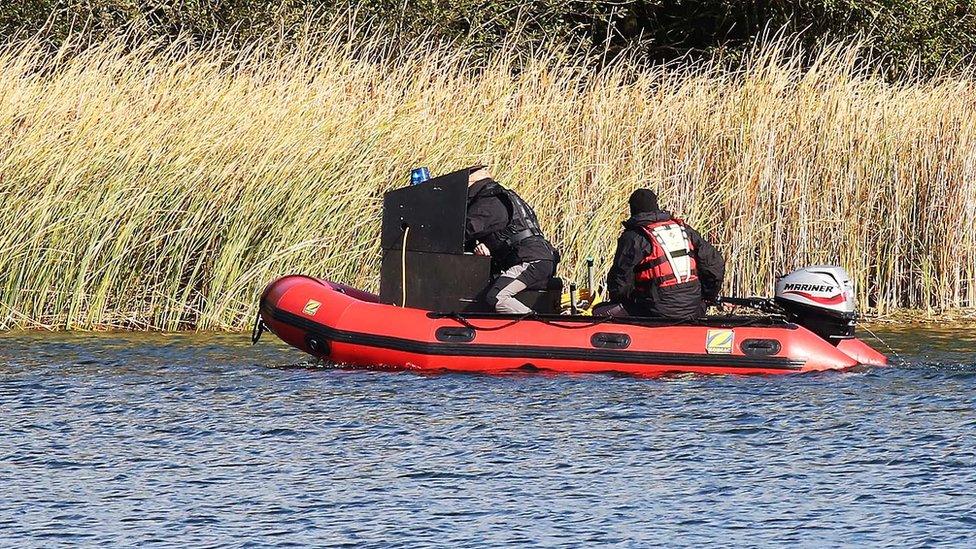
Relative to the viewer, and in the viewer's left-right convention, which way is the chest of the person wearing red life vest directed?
facing away from the viewer and to the left of the viewer

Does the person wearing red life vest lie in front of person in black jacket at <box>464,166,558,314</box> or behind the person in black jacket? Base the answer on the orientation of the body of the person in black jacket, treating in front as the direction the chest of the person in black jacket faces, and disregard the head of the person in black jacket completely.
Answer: behind

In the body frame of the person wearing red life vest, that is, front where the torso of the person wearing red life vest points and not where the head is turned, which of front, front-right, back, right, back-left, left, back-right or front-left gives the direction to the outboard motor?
back-right

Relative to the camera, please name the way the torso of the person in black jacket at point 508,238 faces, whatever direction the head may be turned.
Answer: to the viewer's left

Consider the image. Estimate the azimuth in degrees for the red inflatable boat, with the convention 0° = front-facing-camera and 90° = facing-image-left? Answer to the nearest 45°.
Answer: approximately 90°
